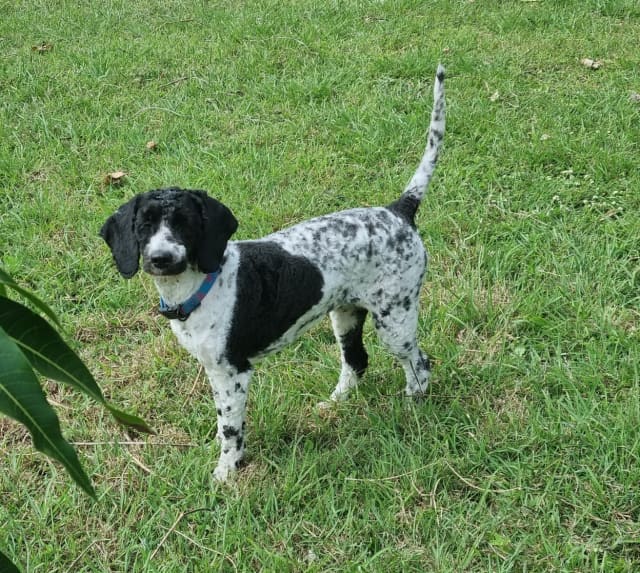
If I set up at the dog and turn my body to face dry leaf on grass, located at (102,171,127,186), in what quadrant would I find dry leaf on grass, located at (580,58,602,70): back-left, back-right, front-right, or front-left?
front-right

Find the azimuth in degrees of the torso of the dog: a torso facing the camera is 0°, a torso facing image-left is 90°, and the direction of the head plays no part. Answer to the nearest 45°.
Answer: approximately 45°

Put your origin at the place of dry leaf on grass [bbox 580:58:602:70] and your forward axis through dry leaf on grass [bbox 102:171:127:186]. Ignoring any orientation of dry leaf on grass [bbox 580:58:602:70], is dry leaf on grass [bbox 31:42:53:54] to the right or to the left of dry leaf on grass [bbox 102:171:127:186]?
right

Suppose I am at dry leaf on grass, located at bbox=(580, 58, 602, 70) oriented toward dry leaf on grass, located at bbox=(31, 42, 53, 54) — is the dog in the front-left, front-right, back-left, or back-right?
front-left

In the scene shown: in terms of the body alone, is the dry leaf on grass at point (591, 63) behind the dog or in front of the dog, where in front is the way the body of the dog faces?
behind

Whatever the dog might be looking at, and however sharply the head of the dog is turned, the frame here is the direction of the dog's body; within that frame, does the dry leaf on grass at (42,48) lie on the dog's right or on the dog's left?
on the dog's right

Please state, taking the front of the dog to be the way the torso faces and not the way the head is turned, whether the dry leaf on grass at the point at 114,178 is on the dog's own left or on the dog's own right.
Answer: on the dog's own right

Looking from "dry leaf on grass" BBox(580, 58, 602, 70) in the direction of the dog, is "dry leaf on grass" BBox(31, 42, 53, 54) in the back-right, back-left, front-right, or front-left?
front-right

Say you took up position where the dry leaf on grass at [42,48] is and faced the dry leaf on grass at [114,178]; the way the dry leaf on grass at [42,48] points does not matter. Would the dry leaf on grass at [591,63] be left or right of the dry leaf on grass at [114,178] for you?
left
